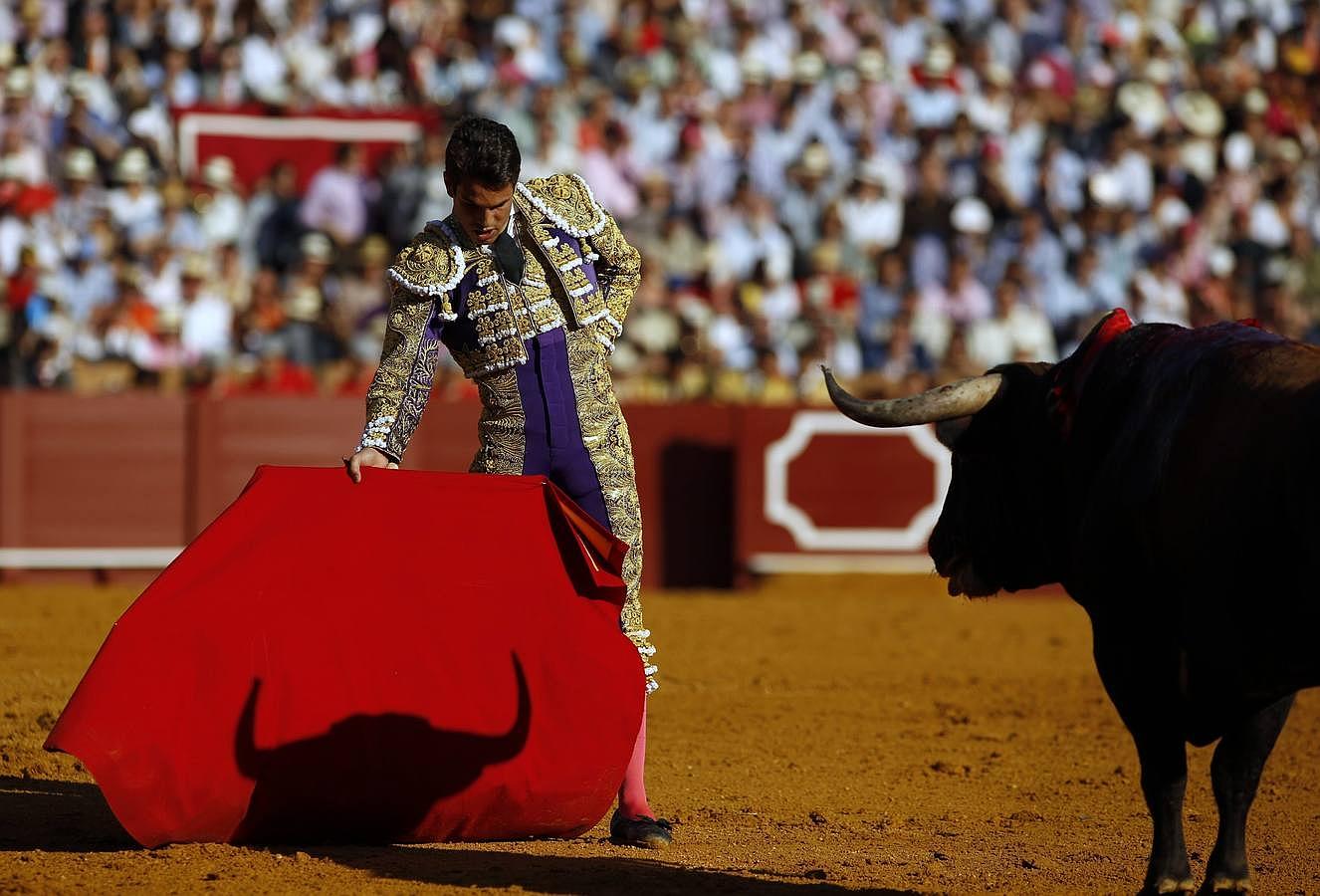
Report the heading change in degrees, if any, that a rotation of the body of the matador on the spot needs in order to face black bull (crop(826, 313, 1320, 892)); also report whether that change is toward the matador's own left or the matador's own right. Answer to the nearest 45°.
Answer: approximately 45° to the matador's own left

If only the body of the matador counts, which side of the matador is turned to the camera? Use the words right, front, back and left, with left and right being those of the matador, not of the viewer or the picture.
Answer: front
